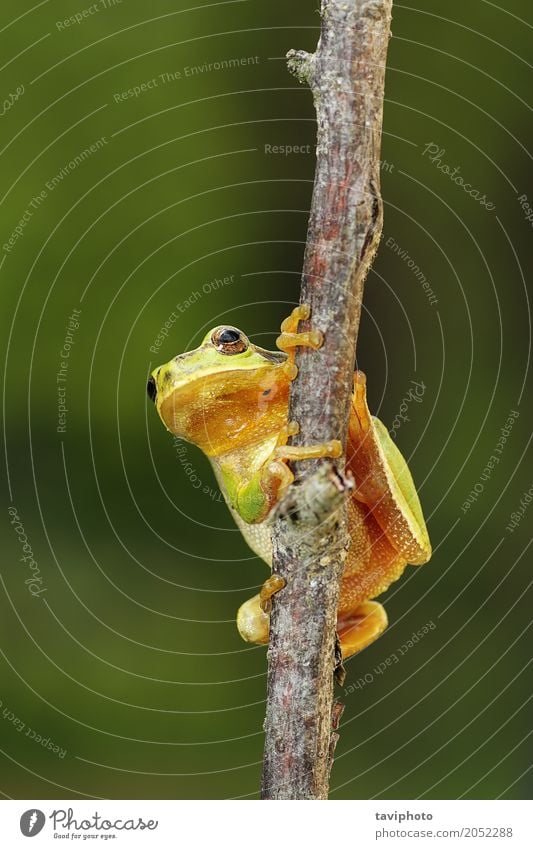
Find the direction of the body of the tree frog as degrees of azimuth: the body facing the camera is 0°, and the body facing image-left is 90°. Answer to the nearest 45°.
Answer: approximately 45°
